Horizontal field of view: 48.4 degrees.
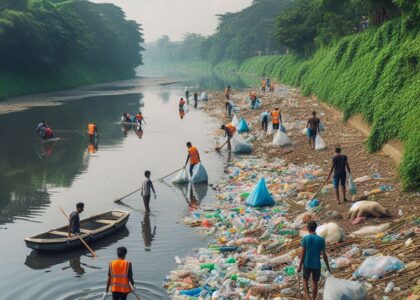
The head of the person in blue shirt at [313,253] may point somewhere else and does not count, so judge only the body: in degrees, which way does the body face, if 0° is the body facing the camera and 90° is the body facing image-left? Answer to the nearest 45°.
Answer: approximately 180°

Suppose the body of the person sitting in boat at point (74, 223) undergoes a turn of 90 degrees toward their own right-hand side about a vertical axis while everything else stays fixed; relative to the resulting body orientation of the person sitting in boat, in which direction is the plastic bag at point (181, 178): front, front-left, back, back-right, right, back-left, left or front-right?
back-left

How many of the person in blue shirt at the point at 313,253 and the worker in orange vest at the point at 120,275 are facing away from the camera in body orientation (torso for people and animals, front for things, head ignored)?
2

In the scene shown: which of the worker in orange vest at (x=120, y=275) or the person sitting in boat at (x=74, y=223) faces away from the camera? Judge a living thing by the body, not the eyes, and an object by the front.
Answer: the worker in orange vest

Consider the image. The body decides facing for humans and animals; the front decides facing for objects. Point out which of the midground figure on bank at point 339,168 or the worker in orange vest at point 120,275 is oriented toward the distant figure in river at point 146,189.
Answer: the worker in orange vest

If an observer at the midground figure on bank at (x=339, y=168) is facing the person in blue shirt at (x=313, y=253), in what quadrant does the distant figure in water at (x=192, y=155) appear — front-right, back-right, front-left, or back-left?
back-right

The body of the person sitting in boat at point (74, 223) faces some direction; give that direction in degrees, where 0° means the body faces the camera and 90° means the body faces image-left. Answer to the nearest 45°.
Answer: approximately 270°

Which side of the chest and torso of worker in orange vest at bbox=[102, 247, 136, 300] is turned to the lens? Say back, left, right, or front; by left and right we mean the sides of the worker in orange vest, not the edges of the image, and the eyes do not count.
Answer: back

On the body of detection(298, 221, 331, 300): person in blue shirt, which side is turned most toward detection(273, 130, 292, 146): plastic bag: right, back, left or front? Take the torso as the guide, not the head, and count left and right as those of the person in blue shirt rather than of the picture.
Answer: front
